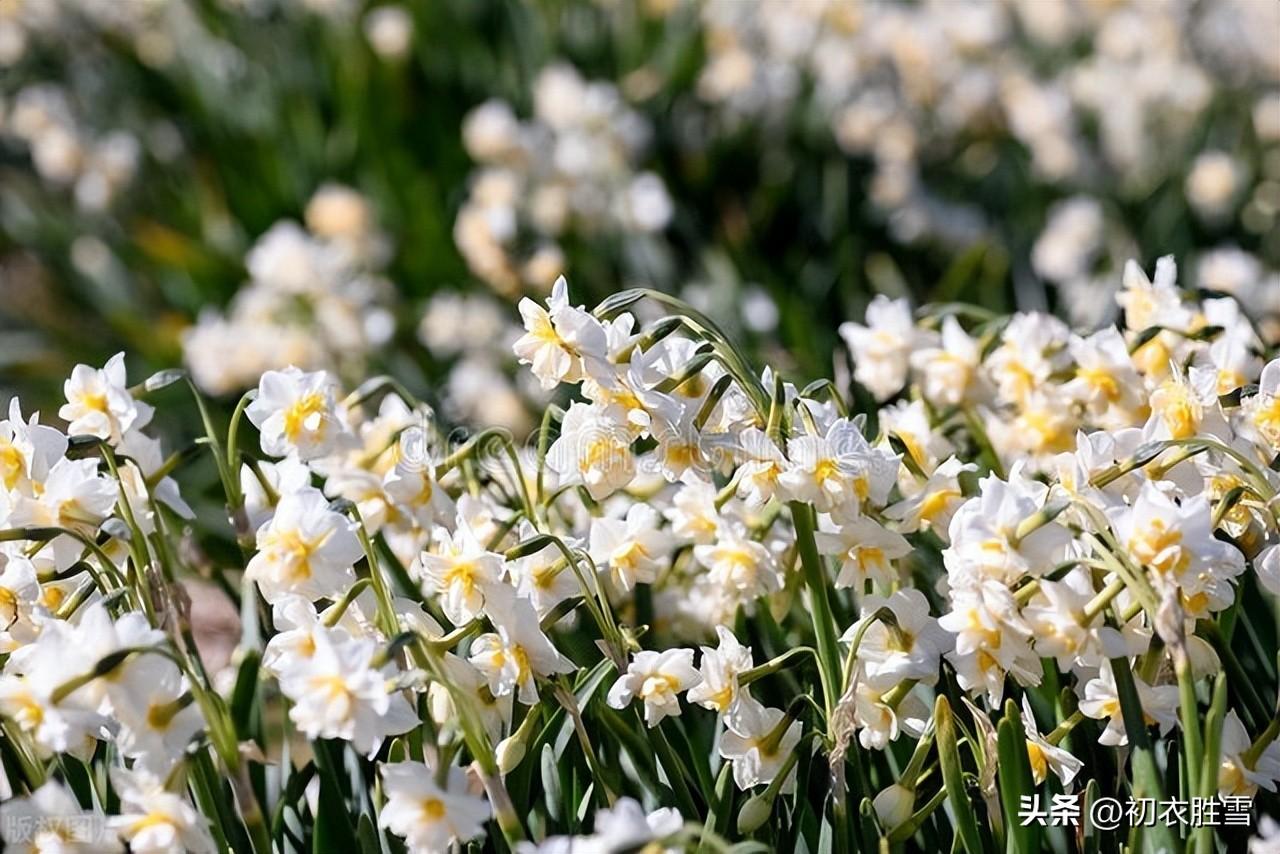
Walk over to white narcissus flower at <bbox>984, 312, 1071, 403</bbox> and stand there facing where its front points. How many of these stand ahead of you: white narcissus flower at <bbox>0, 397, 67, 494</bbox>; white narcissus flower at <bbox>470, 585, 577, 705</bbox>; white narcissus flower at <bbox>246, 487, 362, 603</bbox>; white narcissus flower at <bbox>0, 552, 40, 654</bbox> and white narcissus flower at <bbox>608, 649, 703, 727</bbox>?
5

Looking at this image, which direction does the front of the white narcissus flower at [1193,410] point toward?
toward the camera

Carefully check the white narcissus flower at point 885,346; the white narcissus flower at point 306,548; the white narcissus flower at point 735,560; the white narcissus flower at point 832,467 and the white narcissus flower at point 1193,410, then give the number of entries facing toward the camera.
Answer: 5

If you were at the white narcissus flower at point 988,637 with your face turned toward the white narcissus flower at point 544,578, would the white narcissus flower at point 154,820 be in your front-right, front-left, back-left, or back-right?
front-left

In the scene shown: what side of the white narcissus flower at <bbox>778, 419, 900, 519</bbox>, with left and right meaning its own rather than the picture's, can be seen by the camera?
front

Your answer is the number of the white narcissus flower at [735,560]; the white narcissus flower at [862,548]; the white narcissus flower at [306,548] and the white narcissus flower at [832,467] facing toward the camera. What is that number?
4

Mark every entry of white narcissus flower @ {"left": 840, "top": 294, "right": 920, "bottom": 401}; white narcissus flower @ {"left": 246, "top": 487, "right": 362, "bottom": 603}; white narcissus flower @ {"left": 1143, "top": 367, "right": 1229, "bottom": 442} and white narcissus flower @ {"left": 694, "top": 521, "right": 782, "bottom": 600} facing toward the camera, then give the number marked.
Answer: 4

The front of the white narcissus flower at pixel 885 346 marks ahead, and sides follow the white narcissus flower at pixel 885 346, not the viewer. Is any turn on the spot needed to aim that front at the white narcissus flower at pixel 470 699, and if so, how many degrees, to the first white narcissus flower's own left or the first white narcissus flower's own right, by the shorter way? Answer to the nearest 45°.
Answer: approximately 45° to the first white narcissus flower's own right

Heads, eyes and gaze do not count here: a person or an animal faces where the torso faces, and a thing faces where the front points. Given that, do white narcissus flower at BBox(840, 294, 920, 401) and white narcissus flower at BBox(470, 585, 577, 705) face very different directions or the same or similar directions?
same or similar directions

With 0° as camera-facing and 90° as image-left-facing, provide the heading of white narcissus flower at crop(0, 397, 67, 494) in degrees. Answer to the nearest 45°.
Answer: approximately 45°
